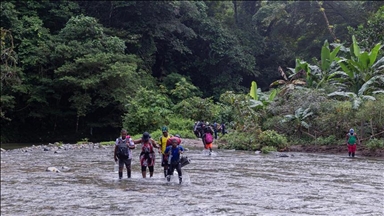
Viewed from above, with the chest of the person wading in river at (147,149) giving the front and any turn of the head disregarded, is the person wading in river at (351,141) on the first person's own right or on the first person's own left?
on the first person's own left

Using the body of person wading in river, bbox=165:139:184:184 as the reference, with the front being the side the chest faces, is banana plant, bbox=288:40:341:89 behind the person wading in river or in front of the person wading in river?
behind

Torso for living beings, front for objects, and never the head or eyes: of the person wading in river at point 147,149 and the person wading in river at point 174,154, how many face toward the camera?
2

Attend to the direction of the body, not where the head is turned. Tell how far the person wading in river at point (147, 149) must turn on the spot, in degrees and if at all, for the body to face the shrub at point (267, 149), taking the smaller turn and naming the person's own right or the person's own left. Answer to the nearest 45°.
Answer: approximately 135° to the person's own left

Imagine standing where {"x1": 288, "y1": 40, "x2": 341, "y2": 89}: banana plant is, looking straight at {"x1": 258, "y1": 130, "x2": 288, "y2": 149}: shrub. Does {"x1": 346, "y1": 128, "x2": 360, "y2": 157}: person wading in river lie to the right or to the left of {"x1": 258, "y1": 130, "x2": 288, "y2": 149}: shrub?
left

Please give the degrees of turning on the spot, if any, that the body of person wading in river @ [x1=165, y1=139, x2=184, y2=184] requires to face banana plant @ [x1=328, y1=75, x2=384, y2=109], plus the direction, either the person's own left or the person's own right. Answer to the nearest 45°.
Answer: approximately 135° to the person's own left

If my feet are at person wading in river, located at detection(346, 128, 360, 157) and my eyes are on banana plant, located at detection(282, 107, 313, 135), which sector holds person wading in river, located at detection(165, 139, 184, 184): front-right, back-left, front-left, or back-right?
back-left

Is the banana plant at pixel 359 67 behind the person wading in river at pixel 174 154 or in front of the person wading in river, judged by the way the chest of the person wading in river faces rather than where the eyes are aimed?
behind

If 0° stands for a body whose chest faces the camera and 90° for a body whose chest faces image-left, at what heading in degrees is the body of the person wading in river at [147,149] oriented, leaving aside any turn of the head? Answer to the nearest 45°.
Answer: approximately 0°
